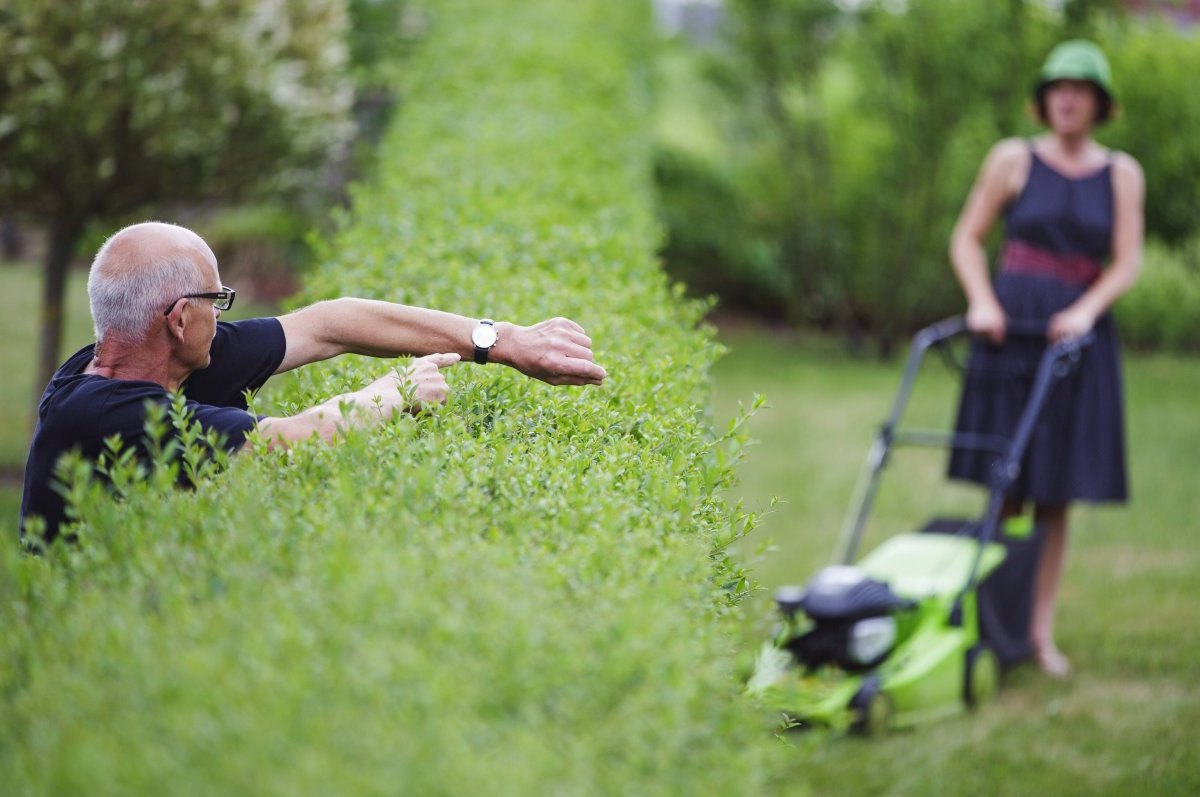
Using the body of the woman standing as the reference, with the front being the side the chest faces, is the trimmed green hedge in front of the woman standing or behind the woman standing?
in front

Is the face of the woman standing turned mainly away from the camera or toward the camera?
toward the camera

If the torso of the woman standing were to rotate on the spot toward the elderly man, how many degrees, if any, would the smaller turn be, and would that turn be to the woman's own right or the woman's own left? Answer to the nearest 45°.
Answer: approximately 45° to the woman's own right

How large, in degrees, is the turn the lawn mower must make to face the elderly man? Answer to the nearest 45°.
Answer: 0° — it already faces them

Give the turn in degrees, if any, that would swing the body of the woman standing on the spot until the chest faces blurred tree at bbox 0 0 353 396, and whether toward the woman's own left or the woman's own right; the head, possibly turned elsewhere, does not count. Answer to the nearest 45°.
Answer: approximately 90° to the woman's own right

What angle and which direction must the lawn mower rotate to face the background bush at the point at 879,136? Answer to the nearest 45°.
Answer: approximately 135° to its right

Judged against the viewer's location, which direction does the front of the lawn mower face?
facing the viewer and to the left of the viewer

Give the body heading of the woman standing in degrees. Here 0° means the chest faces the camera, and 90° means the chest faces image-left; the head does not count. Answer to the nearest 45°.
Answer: approximately 0°

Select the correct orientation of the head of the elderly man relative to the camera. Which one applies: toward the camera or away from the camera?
away from the camera

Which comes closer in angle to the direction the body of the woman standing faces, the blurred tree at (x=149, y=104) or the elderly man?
the elderly man

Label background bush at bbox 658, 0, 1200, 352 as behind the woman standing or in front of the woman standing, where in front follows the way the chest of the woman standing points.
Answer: behind
